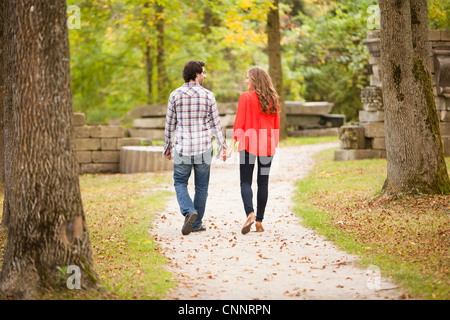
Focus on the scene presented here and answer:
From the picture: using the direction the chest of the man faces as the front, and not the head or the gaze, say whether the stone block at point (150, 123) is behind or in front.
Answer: in front

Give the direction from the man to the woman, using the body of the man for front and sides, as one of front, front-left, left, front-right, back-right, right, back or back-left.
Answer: right

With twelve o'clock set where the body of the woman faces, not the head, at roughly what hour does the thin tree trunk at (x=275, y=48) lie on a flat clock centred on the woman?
The thin tree trunk is roughly at 12 o'clock from the woman.

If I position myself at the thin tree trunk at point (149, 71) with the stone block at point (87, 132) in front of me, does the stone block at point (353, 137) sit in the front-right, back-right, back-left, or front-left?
front-left

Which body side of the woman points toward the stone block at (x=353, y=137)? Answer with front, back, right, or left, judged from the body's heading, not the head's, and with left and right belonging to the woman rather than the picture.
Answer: front

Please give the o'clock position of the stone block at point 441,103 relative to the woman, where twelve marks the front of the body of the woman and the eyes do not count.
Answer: The stone block is roughly at 1 o'clock from the woman.

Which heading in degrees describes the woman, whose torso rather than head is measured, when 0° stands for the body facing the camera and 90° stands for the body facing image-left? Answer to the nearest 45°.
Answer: approximately 180°

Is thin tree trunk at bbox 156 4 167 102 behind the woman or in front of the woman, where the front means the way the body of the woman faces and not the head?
in front

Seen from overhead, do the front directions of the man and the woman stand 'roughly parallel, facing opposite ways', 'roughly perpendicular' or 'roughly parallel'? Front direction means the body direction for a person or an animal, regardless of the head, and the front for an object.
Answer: roughly parallel

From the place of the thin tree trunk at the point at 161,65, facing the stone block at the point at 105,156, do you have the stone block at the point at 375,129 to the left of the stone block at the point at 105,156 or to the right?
left

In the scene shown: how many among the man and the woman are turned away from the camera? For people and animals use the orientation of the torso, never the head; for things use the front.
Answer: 2

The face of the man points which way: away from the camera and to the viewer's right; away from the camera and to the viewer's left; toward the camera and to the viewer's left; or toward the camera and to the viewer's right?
away from the camera and to the viewer's right

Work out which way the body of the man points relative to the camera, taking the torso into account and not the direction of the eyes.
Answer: away from the camera
